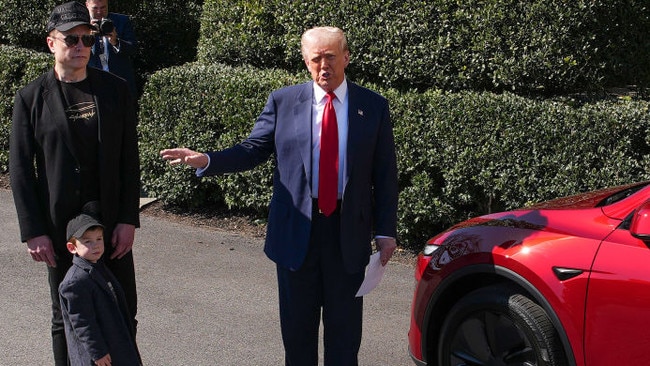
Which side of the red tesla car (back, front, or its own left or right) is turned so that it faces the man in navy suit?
front

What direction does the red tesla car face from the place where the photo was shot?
facing to the left of the viewer

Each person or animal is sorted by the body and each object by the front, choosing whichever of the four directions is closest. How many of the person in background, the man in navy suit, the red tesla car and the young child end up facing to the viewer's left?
1

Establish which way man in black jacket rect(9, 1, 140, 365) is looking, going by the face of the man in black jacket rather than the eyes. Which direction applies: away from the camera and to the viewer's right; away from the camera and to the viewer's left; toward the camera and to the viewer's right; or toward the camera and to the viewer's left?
toward the camera and to the viewer's right

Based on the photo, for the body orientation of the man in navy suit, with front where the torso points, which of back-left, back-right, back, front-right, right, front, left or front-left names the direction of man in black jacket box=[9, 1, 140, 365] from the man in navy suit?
right

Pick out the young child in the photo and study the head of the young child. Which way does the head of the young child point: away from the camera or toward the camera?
toward the camera

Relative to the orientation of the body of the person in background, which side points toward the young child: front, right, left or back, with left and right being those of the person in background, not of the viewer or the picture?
front

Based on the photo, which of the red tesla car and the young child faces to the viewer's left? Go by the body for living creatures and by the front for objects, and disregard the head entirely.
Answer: the red tesla car

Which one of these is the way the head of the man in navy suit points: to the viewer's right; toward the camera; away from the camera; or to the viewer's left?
toward the camera

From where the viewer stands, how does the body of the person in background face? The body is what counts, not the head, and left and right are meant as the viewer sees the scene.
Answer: facing the viewer

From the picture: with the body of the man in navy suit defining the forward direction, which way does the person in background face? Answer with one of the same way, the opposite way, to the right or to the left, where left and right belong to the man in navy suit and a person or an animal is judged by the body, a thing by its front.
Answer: the same way

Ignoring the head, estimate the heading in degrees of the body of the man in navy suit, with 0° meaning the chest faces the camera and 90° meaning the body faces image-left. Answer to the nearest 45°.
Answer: approximately 0°

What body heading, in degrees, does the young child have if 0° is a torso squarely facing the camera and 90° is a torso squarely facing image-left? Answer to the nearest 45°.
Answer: approximately 315°

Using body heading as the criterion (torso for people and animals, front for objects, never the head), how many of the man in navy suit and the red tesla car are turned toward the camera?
1

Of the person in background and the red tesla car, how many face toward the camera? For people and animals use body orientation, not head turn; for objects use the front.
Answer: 1

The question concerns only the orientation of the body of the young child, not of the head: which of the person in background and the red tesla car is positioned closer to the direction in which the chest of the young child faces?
the red tesla car
